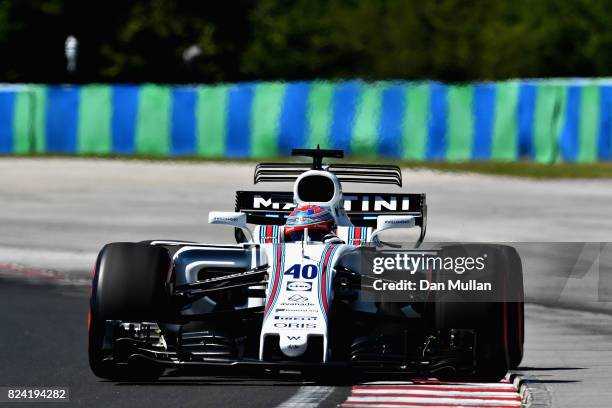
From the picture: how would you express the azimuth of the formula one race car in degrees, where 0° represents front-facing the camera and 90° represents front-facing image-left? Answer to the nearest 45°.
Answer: approximately 0°

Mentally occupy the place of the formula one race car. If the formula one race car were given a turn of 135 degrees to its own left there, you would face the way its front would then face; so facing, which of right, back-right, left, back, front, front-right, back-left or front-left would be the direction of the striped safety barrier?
front-left
